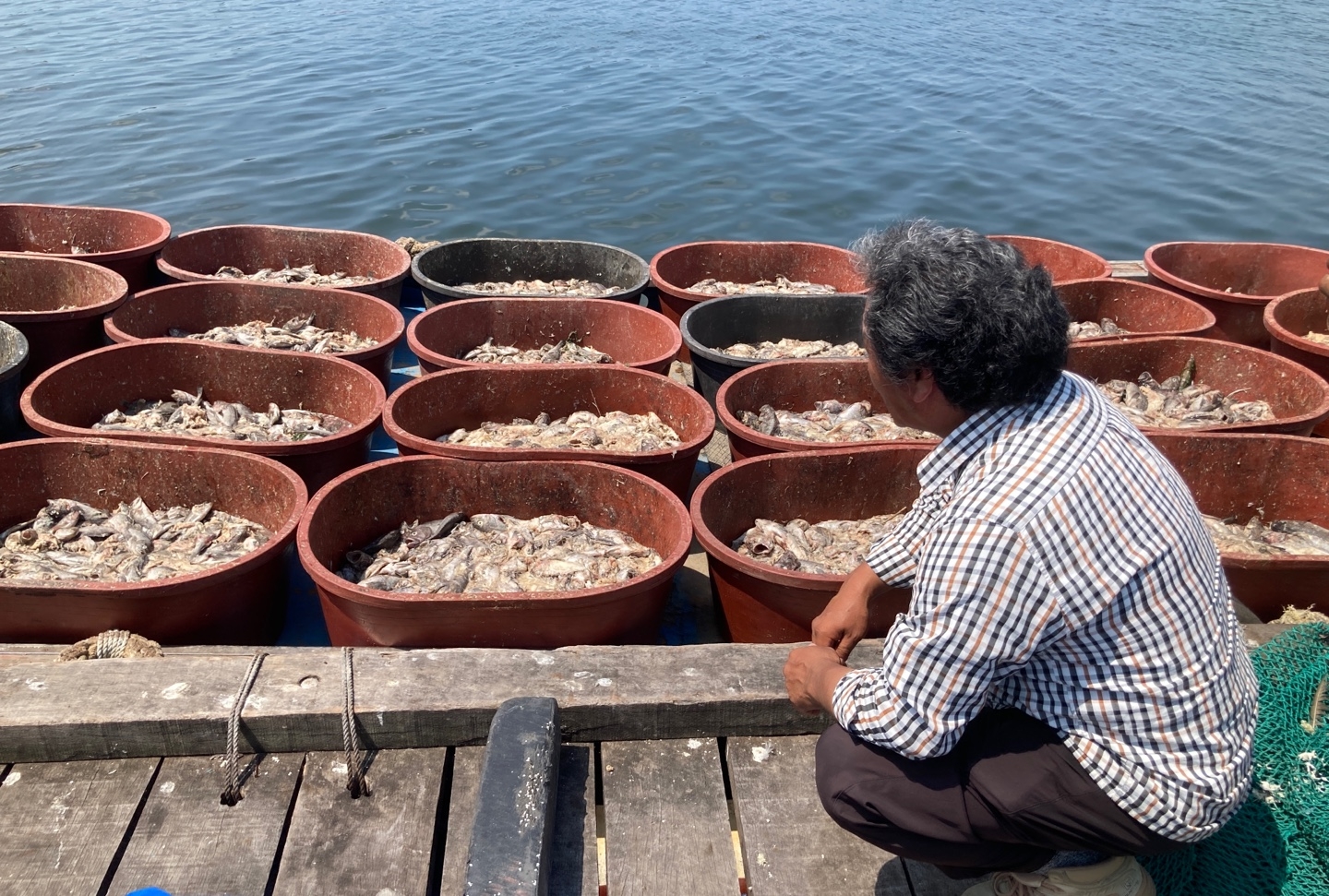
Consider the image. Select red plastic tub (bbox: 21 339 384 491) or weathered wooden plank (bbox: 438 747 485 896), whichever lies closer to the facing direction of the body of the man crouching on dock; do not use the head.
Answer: the red plastic tub

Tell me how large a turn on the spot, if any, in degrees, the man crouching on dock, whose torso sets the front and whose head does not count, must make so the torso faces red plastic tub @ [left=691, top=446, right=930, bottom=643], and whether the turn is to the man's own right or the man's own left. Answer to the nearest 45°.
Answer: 0° — they already face it

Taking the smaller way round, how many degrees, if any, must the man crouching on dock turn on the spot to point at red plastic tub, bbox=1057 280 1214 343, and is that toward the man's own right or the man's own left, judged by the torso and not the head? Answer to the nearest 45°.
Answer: approximately 45° to the man's own right

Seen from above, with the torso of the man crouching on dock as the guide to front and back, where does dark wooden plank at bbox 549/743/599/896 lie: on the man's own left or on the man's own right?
on the man's own left

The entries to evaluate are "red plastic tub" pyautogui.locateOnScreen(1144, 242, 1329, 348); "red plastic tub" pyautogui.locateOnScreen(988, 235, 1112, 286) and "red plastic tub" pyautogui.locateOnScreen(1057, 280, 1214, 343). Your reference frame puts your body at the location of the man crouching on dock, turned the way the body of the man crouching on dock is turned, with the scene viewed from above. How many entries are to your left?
0

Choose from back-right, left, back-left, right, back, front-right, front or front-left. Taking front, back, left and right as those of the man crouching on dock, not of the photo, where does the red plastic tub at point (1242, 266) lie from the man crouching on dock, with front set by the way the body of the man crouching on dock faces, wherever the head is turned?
front-right

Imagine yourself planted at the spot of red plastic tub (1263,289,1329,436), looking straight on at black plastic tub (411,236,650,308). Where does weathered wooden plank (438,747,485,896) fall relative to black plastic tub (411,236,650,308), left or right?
left

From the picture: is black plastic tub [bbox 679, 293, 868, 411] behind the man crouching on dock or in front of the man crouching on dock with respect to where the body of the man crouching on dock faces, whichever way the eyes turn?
in front

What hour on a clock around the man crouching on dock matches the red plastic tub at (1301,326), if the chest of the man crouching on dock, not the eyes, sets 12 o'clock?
The red plastic tub is roughly at 2 o'clock from the man crouching on dock.

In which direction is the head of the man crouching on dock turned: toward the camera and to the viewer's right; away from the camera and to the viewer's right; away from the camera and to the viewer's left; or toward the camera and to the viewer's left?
away from the camera and to the viewer's left

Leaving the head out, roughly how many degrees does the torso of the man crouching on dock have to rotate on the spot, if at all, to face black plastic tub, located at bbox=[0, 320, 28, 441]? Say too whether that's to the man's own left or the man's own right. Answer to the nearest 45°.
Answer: approximately 45° to the man's own left

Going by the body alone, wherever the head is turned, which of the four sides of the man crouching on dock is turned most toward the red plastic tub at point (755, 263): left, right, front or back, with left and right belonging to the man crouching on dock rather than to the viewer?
front

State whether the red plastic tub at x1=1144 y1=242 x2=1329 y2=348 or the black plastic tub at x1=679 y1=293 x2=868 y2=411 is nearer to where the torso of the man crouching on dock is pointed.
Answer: the black plastic tub

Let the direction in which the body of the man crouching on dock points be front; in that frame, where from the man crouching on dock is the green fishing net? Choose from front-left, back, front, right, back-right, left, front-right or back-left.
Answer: right

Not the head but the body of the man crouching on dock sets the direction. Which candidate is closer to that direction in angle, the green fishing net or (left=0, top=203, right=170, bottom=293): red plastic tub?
the red plastic tub

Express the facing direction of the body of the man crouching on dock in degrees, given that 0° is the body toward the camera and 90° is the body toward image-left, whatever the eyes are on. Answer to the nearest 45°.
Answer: approximately 135°

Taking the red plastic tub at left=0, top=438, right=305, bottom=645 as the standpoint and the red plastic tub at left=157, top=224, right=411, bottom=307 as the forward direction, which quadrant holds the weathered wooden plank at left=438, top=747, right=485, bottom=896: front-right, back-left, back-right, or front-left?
back-right

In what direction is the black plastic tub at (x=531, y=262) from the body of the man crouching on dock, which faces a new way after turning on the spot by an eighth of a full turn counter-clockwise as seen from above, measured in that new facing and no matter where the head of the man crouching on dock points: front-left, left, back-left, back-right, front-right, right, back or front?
front-right
